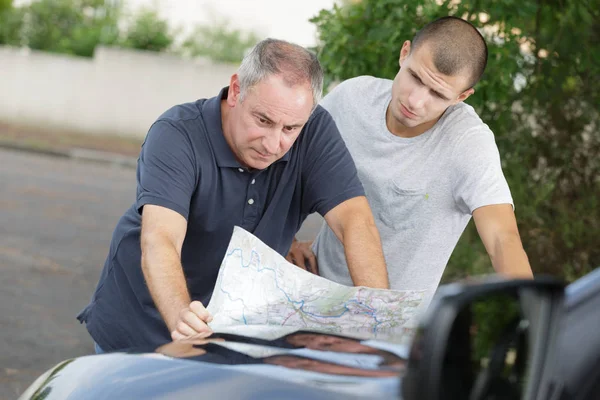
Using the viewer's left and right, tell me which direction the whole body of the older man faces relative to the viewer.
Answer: facing the viewer and to the right of the viewer
